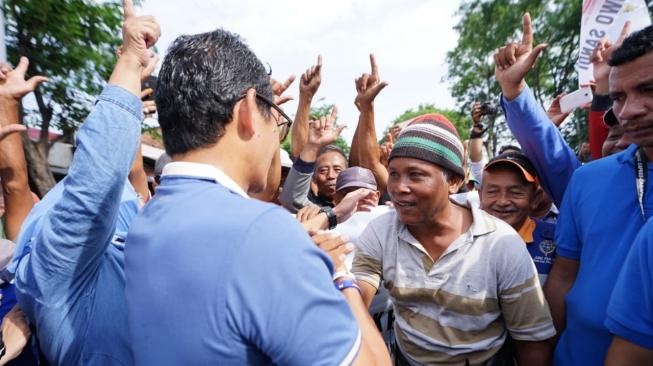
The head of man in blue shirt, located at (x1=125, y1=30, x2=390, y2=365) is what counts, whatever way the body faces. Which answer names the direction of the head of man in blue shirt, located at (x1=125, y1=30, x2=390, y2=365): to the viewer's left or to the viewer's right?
to the viewer's right

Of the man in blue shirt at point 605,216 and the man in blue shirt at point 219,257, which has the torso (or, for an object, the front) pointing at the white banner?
the man in blue shirt at point 219,257

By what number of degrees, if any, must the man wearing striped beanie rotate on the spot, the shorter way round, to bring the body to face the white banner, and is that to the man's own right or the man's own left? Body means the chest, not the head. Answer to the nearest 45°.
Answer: approximately 135° to the man's own right

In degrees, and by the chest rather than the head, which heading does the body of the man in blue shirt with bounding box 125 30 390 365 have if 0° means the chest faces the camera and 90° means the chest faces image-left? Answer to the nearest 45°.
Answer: approximately 225°

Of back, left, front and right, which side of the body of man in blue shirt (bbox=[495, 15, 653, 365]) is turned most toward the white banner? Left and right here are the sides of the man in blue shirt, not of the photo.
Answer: back

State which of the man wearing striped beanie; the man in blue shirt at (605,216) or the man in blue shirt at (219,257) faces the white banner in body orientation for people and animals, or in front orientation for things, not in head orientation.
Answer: the man in blue shirt at (219,257)

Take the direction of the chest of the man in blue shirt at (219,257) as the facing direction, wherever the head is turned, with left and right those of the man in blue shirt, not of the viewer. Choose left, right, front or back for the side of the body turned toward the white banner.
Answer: front

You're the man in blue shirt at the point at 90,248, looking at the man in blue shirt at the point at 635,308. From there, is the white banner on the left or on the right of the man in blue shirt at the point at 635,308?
left

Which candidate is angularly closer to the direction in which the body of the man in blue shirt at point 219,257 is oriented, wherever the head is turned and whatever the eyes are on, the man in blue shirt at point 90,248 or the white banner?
the white banner

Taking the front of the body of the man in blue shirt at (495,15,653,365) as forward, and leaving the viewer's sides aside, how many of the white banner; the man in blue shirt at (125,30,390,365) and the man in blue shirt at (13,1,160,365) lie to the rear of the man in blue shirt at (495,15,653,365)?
1

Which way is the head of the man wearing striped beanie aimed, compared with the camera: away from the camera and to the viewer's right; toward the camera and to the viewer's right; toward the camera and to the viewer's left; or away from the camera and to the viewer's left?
toward the camera and to the viewer's left

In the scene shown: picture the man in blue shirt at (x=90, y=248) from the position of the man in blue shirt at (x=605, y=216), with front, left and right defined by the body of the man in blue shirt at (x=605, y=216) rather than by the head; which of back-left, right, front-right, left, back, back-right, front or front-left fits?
front-right

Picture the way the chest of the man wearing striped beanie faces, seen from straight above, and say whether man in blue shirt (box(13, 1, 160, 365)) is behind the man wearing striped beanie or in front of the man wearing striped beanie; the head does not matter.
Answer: in front

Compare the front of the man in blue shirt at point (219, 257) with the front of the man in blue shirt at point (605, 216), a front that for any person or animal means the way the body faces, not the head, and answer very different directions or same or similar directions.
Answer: very different directions

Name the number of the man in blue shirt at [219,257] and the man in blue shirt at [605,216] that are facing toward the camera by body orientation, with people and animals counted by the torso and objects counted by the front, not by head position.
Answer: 1
